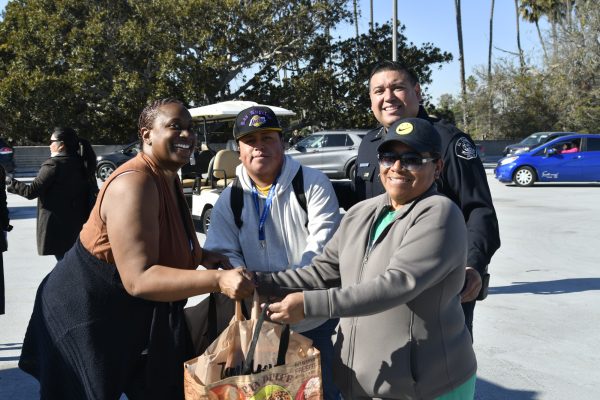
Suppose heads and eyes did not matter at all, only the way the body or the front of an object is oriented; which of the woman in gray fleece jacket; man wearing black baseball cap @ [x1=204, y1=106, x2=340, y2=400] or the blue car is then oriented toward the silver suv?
the blue car

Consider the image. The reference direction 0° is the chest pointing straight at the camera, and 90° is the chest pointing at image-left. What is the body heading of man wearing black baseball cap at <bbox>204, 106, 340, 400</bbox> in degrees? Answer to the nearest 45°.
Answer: approximately 0°

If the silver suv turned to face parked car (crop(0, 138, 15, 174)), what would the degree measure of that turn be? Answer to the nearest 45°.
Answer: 0° — it already faces it

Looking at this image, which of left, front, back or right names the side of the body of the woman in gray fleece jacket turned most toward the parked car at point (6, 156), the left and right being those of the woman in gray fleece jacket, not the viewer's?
right

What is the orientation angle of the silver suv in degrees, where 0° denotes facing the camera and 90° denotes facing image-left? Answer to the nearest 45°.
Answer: approximately 90°

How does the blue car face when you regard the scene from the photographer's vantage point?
facing to the left of the viewer

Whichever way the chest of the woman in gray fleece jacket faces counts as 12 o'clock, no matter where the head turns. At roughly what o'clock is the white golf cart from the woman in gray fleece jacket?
The white golf cart is roughly at 4 o'clock from the woman in gray fleece jacket.

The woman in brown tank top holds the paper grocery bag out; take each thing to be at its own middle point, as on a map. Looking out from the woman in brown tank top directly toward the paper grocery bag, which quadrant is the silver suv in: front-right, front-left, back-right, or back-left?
back-left

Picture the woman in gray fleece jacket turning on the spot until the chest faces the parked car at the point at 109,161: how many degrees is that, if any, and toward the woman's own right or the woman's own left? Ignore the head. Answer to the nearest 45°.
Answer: approximately 90° to the woman's own right

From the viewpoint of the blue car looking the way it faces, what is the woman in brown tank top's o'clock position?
The woman in brown tank top is roughly at 9 o'clock from the blue car.

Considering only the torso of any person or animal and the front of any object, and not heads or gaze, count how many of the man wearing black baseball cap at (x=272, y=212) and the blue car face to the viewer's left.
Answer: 1
